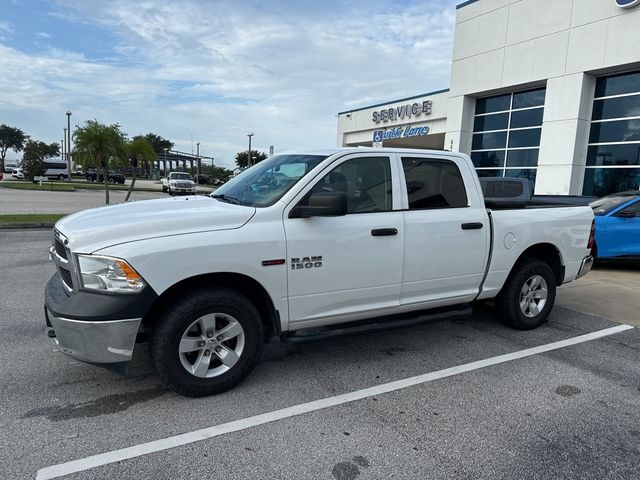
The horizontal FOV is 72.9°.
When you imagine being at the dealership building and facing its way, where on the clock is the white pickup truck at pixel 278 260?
The white pickup truck is roughly at 11 o'clock from the dealership building.

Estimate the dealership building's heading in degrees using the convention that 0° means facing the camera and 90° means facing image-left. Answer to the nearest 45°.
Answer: approximately 45°

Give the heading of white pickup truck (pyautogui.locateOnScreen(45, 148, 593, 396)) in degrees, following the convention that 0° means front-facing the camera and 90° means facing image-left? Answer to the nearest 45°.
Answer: approximately 45°

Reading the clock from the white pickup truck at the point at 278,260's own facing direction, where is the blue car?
The blue car is roughly at 6 o'clock from the white pickup truck.
